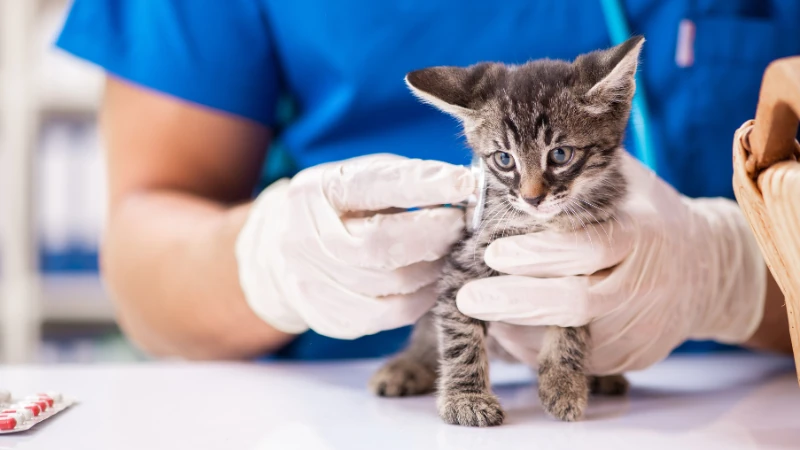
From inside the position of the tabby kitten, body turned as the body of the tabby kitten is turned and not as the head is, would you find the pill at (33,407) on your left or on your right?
on your right

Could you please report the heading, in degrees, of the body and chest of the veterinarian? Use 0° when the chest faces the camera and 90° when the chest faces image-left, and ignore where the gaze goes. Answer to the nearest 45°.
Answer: approximately 0°

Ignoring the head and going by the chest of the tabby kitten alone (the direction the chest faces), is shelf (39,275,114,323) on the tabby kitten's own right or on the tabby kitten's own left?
on the tabby kitten's own right

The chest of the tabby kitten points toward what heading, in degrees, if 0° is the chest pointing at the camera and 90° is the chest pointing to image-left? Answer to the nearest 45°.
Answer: approximately 0°

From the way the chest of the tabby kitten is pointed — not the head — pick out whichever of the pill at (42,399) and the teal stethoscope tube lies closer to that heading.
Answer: the pill

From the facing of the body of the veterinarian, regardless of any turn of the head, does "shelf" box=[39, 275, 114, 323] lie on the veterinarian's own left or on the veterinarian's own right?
on the veterinarian's own right

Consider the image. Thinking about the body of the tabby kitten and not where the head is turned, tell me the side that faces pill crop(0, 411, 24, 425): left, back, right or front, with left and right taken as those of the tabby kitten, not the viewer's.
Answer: right
